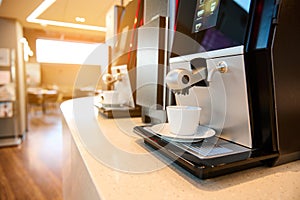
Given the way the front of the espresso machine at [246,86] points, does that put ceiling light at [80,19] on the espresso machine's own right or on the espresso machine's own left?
on the espresso machine's own right

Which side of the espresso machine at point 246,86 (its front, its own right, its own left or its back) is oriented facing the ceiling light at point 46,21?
right

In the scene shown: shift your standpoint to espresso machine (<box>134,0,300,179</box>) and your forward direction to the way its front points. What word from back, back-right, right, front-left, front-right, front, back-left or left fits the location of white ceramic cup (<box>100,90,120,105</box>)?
right

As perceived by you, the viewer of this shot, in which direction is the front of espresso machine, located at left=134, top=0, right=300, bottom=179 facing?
facing the viewer and to the left of the viewer
